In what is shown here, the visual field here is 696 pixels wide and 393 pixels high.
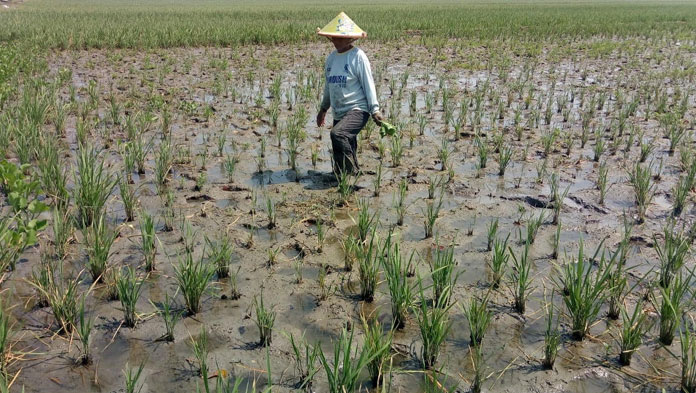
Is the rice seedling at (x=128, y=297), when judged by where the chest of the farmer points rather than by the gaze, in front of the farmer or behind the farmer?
in front

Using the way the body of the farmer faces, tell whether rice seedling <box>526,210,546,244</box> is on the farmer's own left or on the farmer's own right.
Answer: on the farmer's own left

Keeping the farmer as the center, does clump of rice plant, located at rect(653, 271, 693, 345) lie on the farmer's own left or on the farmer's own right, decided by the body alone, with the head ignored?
on the farmer's own left

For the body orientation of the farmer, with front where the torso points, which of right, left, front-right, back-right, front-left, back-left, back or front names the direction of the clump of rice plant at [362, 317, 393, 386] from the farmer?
front-left

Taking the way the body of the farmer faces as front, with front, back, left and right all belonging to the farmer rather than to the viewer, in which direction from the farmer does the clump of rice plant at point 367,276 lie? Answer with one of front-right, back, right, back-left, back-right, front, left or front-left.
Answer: front-left

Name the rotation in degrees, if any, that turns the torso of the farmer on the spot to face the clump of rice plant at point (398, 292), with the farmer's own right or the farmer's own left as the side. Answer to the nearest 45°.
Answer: approximately 45° to the farmer's own left

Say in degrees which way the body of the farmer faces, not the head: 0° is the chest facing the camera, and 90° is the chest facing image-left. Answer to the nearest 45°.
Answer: approximately 45°
